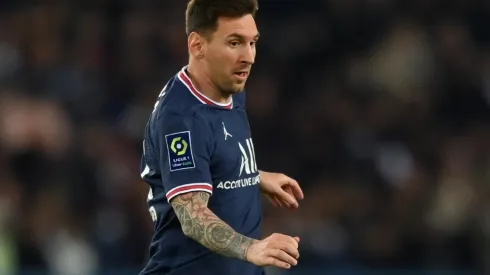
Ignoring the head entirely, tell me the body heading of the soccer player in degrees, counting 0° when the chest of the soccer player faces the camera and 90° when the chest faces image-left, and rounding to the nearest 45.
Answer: approximately 315°
